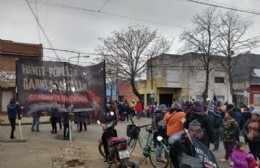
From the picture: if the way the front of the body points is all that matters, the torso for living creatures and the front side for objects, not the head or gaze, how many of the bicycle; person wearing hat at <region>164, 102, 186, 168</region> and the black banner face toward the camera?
1

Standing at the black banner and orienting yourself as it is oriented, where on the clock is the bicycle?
The bicycle is roughly at 11 o'clock from the black banner.

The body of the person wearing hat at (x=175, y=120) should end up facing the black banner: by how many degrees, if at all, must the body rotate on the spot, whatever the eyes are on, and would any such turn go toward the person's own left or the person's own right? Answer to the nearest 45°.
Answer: approximately 45° to the person's own left

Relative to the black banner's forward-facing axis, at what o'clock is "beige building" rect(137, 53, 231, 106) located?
The beige building is roughly at 7 o'clock from the black banner.

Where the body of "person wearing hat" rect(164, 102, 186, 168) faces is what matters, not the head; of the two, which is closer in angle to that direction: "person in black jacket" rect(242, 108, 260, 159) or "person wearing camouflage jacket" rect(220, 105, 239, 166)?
the person wearing camouflage jacket

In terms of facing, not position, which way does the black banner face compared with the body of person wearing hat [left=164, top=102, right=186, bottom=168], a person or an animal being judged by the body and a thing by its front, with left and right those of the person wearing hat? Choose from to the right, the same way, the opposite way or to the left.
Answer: the opposite way

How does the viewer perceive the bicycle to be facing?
facing away from the viewer and to the left of the viewer

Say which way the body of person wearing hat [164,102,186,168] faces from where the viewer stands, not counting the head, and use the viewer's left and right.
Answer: facing away from the viewer

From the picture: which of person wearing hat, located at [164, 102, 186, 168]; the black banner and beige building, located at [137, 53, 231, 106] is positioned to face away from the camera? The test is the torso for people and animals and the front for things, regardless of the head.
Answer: the person wearing hat

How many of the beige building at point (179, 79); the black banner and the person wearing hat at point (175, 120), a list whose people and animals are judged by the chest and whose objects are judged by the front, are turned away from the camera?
1

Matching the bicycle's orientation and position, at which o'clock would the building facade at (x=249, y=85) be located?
The building facade is roughly at 2 o'clock from the bicycle.

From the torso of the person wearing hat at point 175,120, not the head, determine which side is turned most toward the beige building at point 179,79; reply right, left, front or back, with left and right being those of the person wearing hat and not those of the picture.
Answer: front

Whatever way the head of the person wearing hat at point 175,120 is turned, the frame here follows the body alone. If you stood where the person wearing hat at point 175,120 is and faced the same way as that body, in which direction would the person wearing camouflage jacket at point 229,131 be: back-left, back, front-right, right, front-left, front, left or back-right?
front-right
